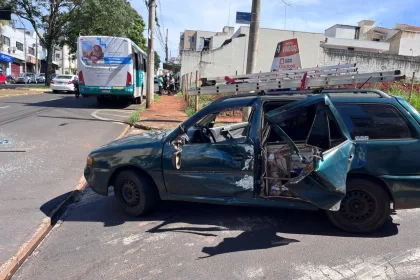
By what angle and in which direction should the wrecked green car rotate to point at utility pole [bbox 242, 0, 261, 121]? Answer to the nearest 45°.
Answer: approximately 90° to its right

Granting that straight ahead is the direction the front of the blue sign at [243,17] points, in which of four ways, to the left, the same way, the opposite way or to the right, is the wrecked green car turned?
to the right

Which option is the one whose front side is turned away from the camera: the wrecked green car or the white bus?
the white bus

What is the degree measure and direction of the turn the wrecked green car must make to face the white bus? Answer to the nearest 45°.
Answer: approximately 45° to its right

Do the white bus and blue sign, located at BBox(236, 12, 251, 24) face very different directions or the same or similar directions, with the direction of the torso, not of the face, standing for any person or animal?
very different directions

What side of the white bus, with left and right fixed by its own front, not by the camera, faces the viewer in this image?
back

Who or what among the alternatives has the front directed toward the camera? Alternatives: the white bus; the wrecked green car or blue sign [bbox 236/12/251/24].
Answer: the blue sign

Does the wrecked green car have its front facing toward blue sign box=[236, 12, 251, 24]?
no

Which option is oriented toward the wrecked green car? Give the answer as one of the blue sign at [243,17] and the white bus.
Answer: the blue sign

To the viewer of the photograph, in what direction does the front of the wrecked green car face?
facing to the left of the viewer

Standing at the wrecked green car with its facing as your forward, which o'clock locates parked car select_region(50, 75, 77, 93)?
The parked car is roughly at 2 o'clock from the wrecked green car.

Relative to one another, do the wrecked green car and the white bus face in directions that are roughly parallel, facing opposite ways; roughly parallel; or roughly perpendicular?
roughly perpendicular

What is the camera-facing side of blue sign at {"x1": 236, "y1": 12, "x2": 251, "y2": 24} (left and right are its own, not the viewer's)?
front

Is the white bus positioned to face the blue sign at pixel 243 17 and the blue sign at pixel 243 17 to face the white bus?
no

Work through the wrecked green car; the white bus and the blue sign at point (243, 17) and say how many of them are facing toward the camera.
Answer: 1

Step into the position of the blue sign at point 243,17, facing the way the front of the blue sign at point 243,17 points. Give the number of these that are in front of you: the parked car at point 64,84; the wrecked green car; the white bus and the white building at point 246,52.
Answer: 1

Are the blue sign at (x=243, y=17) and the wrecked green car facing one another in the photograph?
no

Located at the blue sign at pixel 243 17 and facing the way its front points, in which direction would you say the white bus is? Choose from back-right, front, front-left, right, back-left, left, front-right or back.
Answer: back-right

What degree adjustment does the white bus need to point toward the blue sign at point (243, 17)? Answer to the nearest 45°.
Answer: approximately 135° to its right
